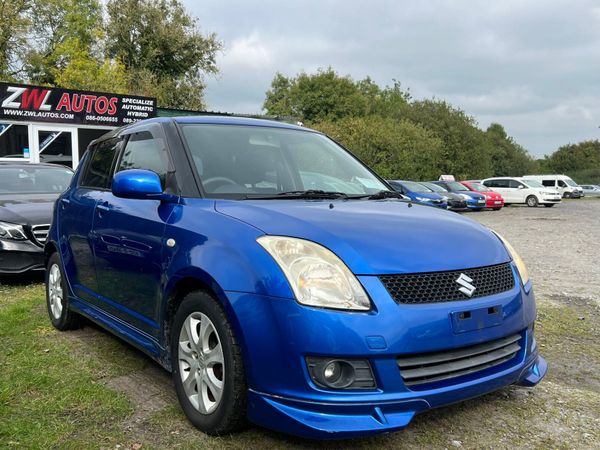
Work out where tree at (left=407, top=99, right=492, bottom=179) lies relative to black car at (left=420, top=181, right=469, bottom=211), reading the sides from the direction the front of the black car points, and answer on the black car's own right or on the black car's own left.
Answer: on the black car's own left

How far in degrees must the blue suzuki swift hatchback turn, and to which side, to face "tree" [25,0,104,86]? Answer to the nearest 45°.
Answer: approximately 180°

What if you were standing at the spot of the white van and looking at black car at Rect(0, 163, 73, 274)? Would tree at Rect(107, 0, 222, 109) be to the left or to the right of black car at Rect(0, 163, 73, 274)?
right

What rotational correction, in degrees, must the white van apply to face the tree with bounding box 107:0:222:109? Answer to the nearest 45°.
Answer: approximately 90° to its right

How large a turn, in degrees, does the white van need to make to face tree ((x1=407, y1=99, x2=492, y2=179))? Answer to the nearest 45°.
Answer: approximately 135° to its right

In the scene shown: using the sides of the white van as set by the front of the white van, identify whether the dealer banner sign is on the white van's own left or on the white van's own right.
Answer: on the white van's own right

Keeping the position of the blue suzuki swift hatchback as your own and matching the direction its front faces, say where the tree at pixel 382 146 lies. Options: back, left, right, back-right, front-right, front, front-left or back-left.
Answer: back-left
